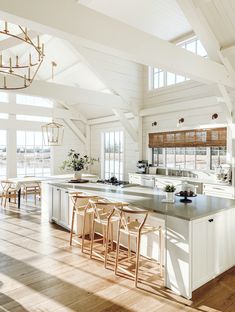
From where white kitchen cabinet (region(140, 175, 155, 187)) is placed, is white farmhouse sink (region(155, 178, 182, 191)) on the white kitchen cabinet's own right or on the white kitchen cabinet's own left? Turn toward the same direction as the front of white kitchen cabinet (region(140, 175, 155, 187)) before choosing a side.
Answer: on the white kitchen cabinet's own left

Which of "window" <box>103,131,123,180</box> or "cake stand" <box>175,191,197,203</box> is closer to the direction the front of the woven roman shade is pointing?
the cake stand

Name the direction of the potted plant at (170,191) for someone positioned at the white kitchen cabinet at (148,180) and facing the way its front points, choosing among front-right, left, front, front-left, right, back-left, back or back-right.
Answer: front-left

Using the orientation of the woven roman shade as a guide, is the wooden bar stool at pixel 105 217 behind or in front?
in front

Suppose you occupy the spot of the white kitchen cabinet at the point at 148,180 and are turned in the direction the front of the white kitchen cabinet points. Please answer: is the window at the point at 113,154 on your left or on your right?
on your right

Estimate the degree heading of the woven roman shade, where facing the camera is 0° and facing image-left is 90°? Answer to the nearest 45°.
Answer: approximately 45°

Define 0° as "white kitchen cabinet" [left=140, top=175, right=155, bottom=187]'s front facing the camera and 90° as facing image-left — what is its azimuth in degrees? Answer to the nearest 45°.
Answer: approximately 45°

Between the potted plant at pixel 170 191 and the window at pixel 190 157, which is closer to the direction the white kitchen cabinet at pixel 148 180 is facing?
the potted plant

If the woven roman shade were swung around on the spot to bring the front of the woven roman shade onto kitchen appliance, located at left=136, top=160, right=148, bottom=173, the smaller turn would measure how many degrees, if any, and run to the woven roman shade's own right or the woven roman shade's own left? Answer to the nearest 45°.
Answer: approximately 90° to the woven roman shade's own right

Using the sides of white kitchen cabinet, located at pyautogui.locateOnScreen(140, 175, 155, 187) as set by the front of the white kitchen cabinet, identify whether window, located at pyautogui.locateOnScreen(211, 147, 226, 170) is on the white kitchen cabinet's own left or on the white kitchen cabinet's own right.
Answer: on the white kitchen cabinet's own left
